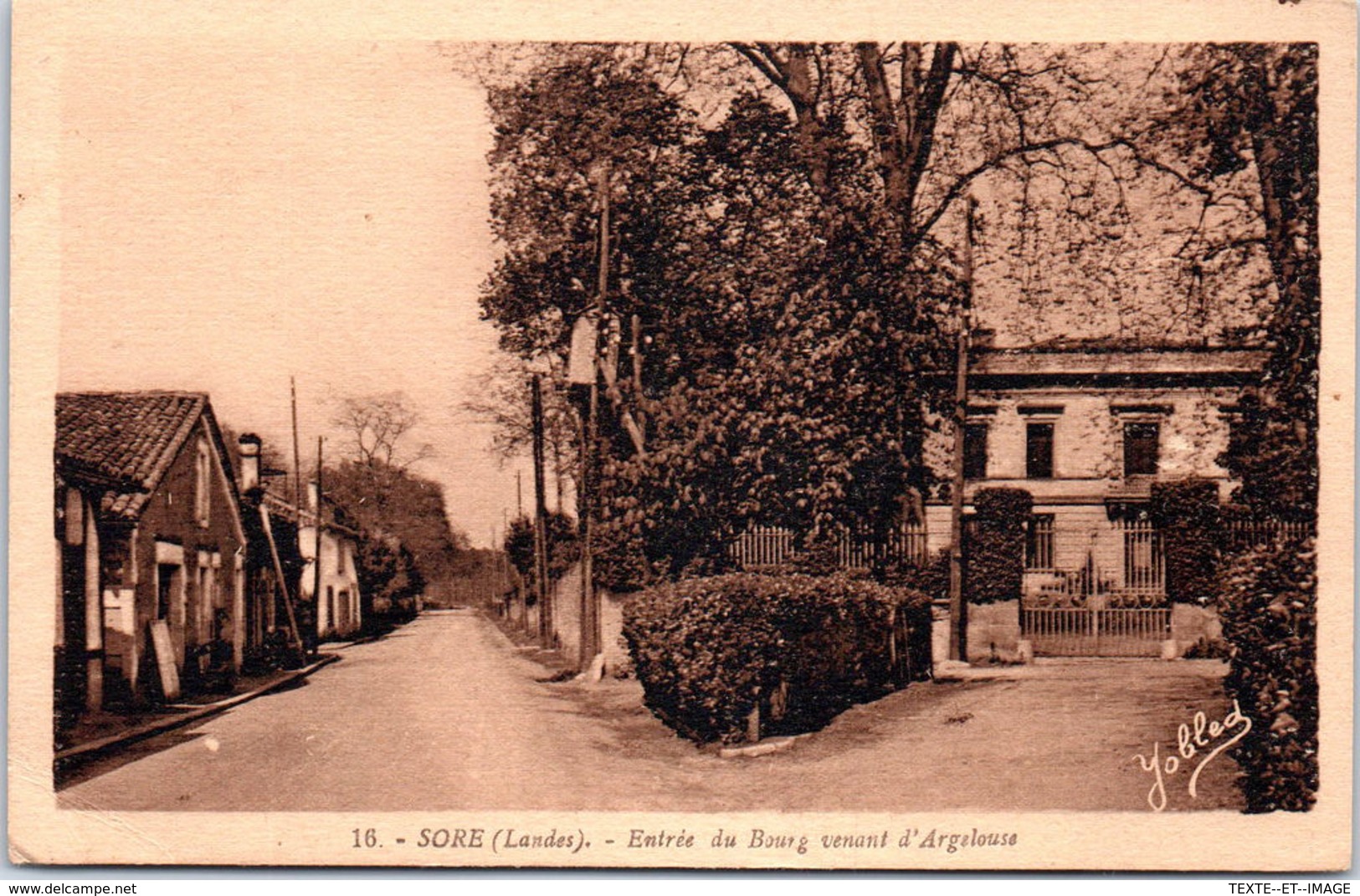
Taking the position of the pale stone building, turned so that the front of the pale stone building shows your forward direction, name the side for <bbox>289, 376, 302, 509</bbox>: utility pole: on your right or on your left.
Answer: on your right

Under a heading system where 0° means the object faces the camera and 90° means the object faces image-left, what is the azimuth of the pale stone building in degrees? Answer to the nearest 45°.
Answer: approximately 0°

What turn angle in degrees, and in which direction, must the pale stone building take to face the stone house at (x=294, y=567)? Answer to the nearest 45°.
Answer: approximately 90° to its right

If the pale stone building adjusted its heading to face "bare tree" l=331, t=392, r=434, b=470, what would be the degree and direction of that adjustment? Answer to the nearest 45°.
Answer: approximately 90° to its right
